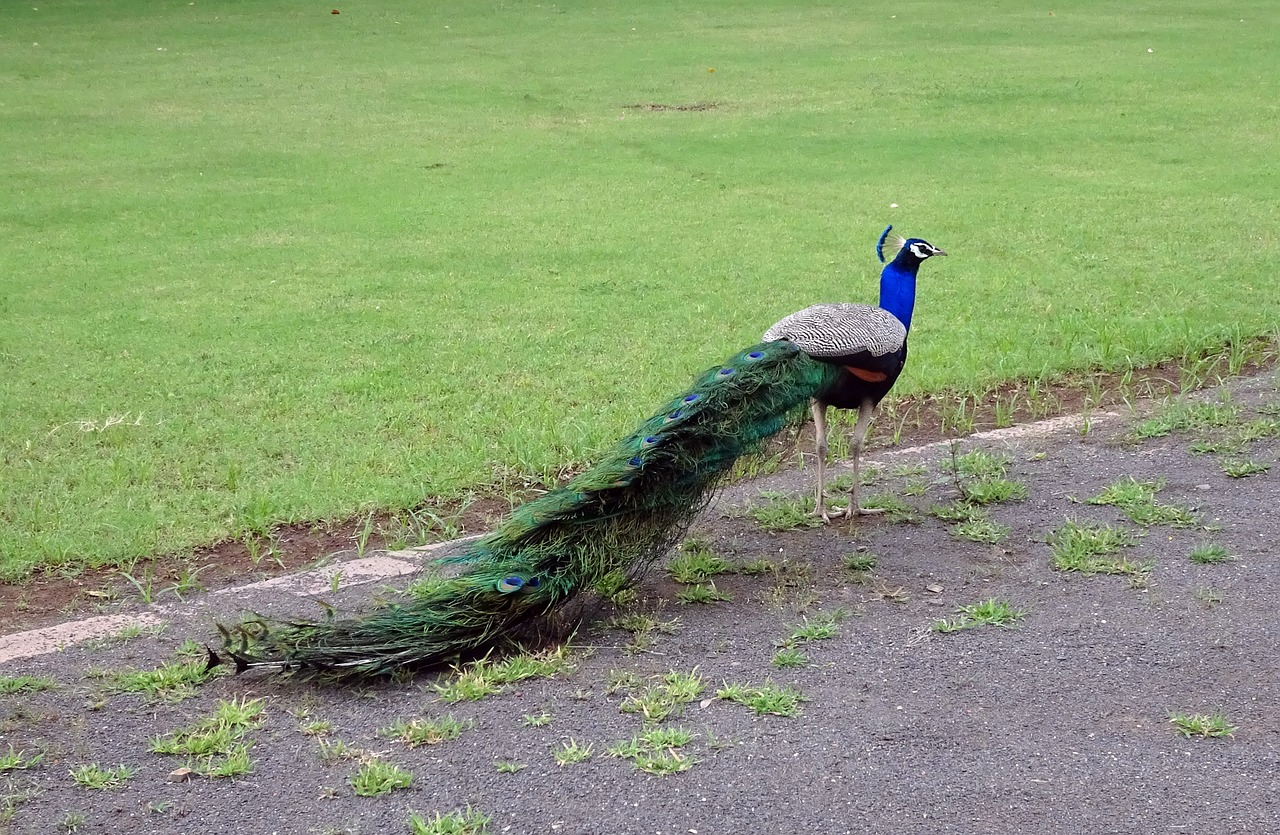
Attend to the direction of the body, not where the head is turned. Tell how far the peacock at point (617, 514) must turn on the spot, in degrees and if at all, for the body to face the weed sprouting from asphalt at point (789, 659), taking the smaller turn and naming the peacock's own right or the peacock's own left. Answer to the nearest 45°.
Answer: approximately 90° to the peacock's own right

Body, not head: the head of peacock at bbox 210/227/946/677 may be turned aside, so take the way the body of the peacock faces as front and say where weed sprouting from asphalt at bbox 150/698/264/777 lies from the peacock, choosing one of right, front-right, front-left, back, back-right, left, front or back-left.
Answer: back

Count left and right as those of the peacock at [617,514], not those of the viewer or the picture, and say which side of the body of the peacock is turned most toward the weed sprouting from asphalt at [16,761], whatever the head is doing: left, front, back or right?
back

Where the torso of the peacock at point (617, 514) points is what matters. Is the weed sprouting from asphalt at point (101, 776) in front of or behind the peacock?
behind

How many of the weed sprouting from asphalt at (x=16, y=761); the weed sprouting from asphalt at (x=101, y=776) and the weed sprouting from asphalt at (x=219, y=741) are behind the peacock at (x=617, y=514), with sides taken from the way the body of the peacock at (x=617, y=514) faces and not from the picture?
3

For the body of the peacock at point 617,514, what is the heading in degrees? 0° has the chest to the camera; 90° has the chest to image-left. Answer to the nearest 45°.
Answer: approximately 225°

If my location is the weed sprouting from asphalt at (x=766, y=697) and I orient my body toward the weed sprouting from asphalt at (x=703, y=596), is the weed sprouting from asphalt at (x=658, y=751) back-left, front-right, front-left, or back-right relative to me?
back-left

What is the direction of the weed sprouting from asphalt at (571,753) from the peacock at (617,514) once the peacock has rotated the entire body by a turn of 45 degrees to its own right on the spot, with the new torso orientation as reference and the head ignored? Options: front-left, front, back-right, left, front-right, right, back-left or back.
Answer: right

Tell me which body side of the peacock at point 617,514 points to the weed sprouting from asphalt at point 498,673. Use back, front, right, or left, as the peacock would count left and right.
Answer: back

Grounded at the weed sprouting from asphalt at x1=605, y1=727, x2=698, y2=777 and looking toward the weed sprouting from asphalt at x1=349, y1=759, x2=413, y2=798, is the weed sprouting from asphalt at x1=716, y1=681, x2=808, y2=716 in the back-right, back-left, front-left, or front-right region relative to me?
back-right
